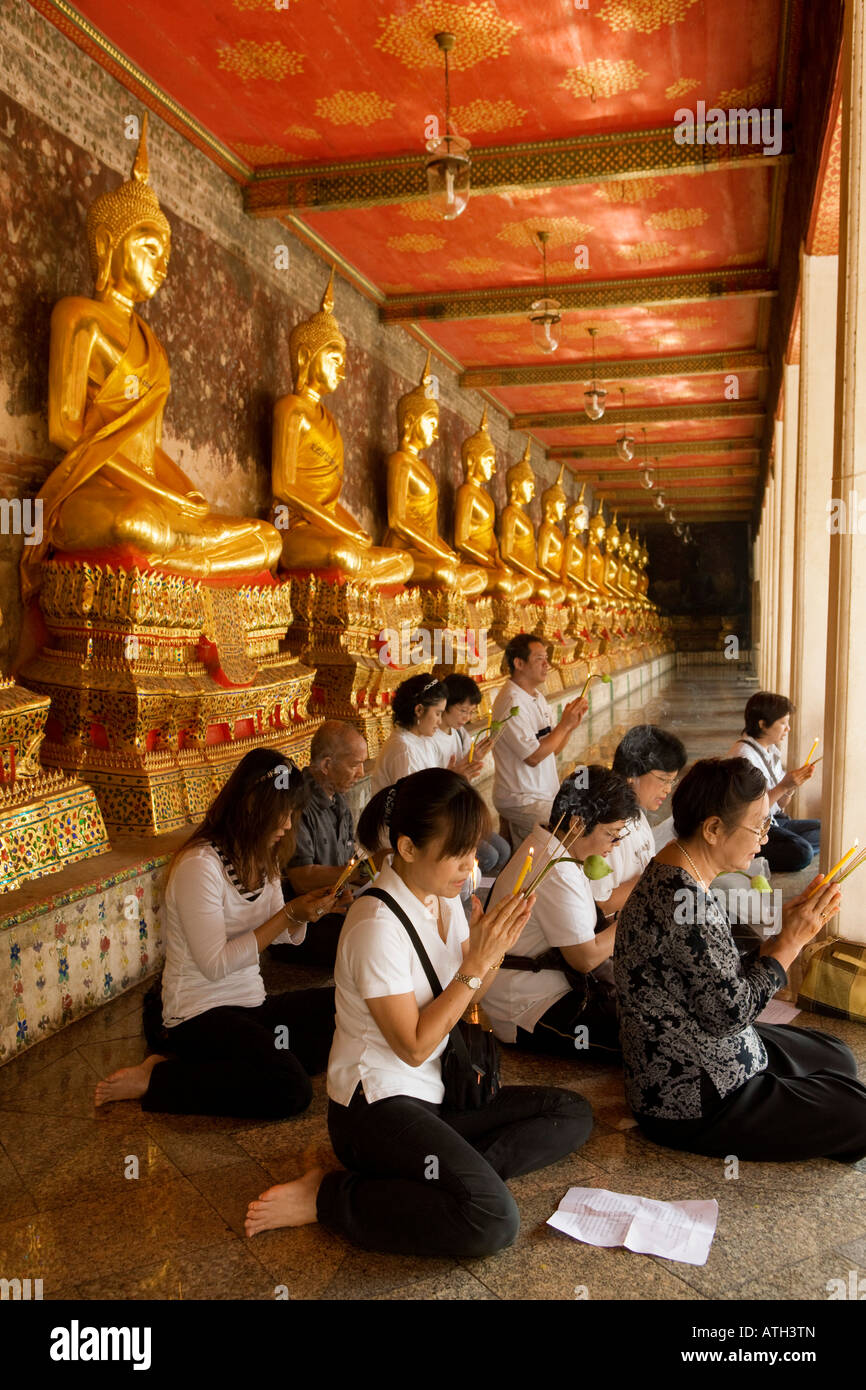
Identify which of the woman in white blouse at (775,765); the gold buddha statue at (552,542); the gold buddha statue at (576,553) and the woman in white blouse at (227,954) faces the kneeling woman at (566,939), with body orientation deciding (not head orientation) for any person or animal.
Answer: the woman in white blouse at (227,954)

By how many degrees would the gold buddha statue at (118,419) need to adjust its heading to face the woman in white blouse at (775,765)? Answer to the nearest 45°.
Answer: approximately 45° to its left

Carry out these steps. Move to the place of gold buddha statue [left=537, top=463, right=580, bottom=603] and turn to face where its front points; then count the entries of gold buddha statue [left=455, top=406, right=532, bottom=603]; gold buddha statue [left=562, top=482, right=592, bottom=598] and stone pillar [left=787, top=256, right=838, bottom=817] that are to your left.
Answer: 1

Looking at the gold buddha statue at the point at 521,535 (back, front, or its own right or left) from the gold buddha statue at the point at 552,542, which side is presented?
left

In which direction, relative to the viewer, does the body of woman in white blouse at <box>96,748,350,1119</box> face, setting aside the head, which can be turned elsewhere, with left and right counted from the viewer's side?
facing to the right of the viewer

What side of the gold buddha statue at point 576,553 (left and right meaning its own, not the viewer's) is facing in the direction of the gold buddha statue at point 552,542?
right

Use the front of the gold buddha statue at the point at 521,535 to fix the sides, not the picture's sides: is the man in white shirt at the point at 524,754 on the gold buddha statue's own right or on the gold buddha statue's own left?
on the gold buddha statue's own right

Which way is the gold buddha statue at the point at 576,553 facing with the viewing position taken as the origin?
facing to the right of the viewer

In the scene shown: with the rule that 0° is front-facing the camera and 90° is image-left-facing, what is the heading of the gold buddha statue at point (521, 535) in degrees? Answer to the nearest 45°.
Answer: approximately 270°
